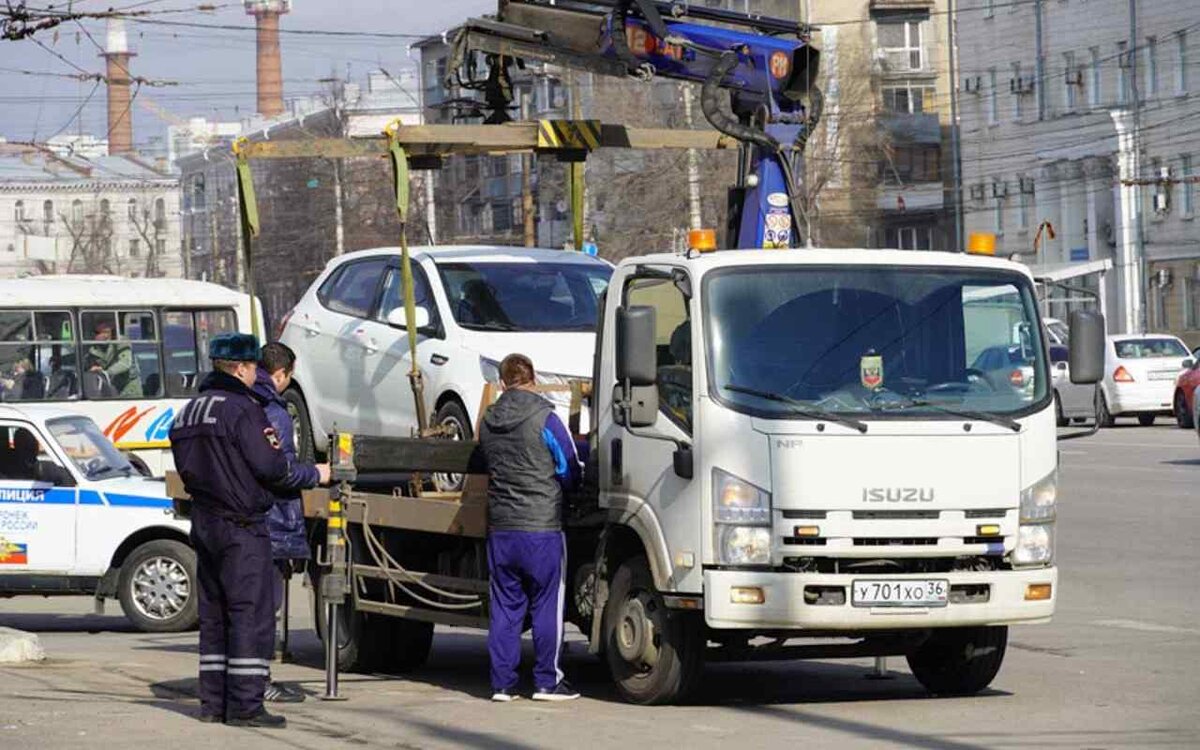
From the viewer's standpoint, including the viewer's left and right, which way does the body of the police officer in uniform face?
facing away from the viewer and to the right of the viewer

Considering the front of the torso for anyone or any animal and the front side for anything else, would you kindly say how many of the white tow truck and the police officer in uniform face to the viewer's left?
0

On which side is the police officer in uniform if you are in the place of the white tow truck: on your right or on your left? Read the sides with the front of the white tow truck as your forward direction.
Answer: on your right

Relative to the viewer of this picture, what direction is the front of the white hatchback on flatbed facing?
facing the viewer and to the right of the viewer

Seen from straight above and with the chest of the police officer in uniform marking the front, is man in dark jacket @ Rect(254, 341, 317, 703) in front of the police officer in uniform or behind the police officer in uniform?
in front

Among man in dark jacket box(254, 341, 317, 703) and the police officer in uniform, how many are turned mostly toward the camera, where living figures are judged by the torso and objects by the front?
0

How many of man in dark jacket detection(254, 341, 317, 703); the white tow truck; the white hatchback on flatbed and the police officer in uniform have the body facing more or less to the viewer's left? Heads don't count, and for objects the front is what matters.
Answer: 0

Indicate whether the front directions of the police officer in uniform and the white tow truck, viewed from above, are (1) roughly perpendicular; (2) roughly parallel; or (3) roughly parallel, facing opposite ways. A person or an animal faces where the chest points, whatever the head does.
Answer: roughly perpendicular

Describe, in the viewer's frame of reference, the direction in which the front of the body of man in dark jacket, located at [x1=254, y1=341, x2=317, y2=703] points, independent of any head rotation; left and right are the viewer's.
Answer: facing to the right of the viewer

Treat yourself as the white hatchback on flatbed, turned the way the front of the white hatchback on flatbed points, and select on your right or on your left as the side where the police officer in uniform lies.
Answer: on your right
